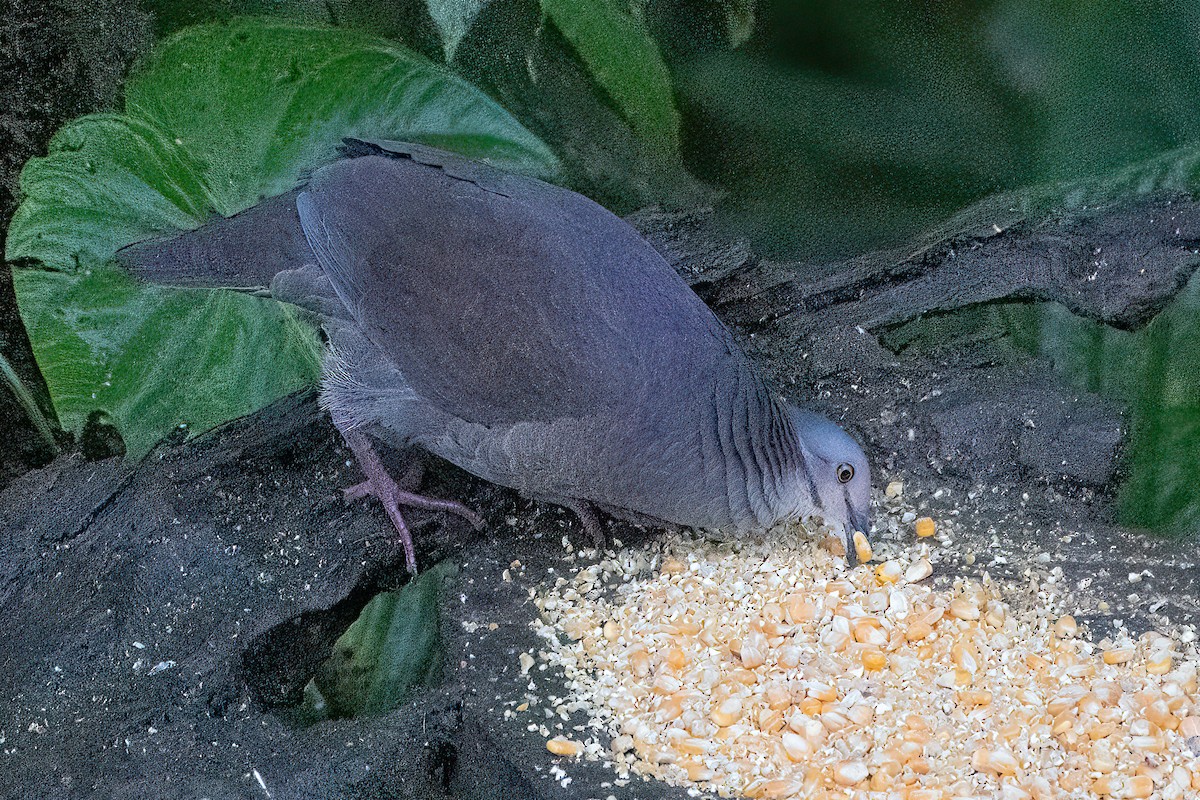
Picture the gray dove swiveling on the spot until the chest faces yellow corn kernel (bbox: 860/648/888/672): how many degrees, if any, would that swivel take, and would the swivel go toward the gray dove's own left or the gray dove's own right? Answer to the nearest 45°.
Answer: approximately 45° to the gray dove's own right

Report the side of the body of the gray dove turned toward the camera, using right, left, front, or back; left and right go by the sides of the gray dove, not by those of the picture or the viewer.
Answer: right

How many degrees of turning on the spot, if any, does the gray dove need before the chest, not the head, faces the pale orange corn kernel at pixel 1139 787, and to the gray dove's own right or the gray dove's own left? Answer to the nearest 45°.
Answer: approximately 45° to the gray dove's own right

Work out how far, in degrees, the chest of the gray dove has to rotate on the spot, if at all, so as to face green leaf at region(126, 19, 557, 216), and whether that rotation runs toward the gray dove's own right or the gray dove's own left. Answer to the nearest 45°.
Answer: approximately 135° to the gray dove's own left

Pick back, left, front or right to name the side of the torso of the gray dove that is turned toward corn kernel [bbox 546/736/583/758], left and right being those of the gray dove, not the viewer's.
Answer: right

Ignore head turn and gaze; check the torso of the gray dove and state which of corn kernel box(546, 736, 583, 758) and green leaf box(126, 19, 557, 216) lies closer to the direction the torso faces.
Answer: the corn kernel

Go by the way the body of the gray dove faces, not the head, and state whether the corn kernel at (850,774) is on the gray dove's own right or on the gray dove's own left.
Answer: on the gray dove's own right
